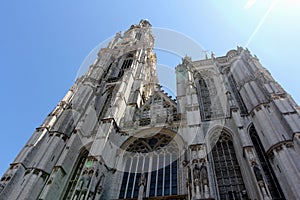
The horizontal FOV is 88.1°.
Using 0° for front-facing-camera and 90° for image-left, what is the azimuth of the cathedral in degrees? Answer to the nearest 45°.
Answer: approximately 0°
